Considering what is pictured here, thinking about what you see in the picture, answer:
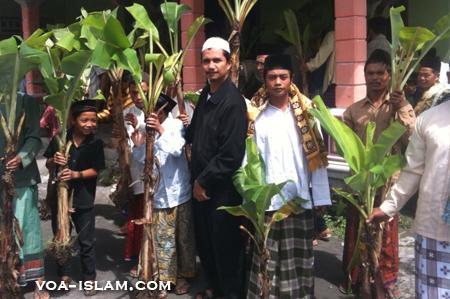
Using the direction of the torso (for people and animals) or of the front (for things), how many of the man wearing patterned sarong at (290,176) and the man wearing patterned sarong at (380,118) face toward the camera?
2

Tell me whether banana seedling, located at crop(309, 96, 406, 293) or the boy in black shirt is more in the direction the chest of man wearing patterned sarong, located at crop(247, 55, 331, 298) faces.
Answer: the banana seedling

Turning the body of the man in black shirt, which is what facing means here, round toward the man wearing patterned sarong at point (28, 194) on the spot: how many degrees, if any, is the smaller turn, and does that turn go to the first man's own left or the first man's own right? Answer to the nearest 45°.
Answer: approximately 45° to the first man's own right

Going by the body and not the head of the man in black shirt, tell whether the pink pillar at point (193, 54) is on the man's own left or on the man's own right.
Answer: on the man's own right

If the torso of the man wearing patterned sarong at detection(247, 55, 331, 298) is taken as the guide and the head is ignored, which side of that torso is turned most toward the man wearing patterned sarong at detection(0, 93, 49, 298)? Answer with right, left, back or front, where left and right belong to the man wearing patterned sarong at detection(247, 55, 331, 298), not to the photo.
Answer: right

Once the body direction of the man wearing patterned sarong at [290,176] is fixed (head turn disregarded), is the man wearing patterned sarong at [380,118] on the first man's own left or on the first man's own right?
on the first man's own left

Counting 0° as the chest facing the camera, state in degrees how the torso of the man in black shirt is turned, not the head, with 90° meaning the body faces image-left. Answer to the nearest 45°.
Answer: approximately 45°

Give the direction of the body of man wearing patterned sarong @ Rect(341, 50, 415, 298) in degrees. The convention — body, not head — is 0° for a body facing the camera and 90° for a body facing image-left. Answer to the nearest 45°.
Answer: approximately 0°

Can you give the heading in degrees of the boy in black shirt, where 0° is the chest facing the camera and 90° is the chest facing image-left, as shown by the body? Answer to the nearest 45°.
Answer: approximately 45°

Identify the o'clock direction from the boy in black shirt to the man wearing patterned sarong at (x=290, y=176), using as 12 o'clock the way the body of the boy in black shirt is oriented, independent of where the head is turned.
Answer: The man wearing patterned sarong is roughly at 9 o'clock from the boy in black shirt.
